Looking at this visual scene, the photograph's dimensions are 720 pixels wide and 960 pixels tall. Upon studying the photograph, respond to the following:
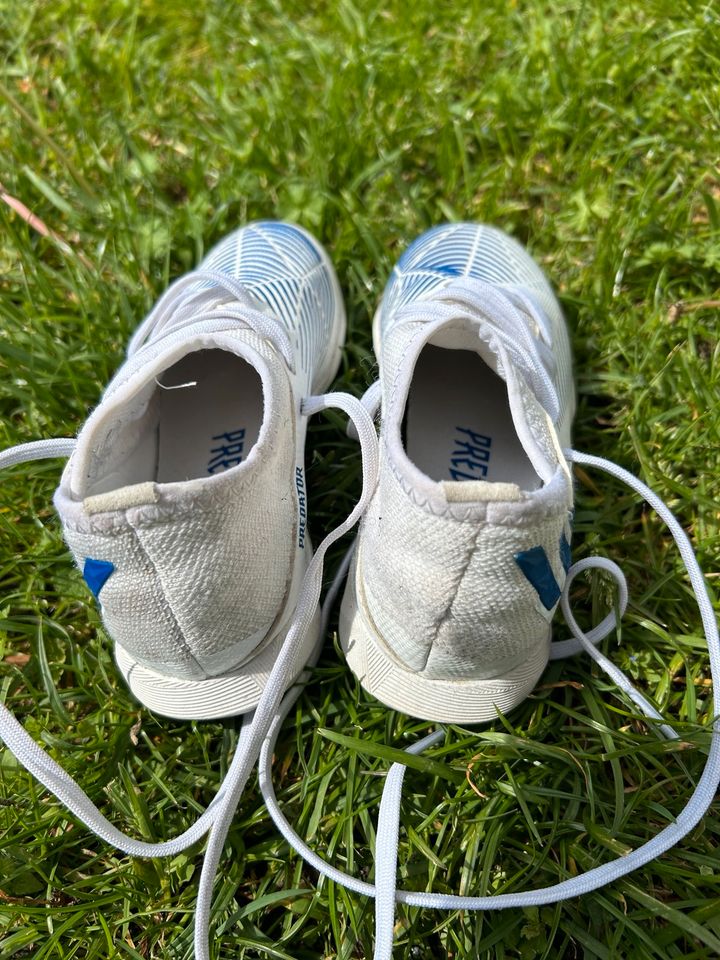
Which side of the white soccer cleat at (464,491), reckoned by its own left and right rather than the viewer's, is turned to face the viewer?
back
